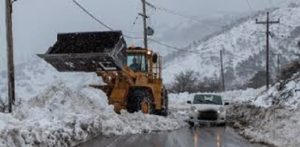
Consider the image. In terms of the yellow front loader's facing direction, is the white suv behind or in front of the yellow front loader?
behind

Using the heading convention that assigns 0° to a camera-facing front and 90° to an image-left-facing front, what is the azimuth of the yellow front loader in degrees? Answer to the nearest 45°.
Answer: approximately 45°

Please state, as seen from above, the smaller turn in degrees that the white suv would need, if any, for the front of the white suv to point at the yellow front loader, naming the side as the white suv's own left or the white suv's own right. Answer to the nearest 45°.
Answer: approximately 45° to the white suv's own right

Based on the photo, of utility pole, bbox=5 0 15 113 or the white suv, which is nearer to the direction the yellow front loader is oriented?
the utility pole

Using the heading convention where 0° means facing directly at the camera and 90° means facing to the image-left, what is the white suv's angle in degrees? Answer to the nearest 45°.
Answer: approximately 0°
